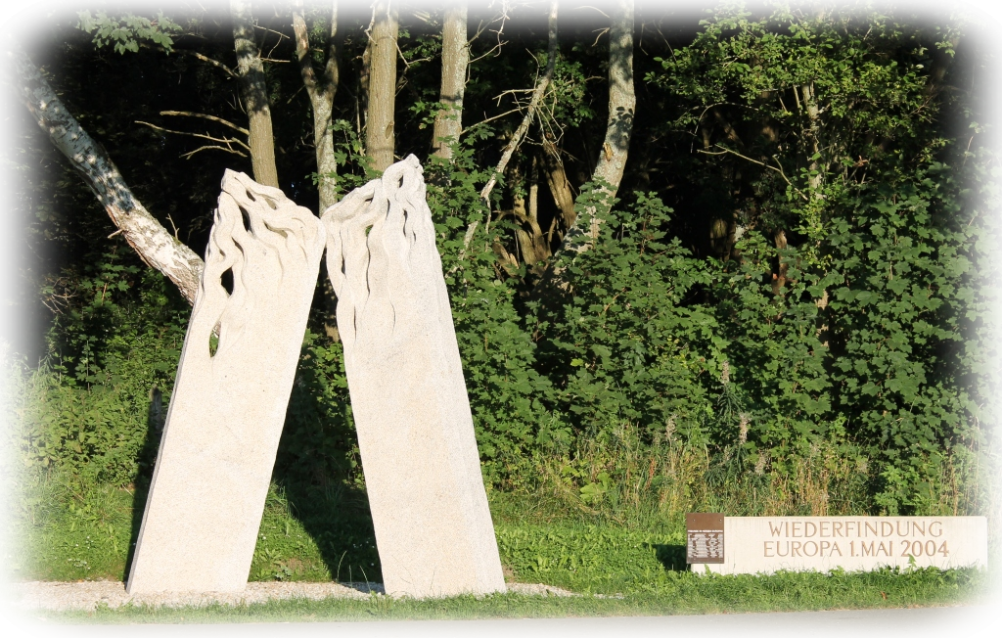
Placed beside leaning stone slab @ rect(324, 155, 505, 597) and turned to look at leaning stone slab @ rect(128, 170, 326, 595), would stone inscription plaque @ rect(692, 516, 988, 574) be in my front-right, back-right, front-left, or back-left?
back-right

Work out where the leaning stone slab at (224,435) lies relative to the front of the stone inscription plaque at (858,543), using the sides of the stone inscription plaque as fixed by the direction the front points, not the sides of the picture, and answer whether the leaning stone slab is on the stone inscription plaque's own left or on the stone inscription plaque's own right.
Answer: on the stone inscription plaque's own right

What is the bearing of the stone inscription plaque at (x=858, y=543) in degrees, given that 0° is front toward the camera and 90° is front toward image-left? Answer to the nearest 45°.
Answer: approximately 0°

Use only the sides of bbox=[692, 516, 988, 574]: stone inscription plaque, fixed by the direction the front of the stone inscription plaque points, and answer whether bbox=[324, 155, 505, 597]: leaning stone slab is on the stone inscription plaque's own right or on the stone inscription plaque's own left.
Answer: on the stone inscription plaque's own right
